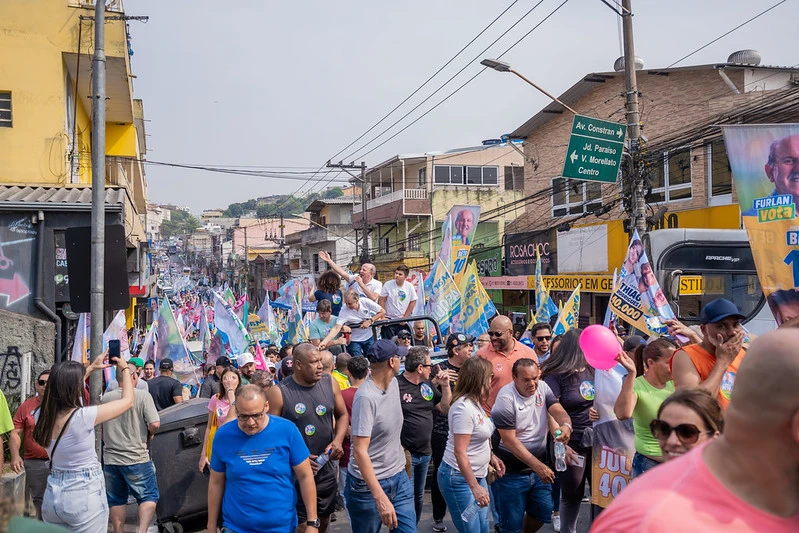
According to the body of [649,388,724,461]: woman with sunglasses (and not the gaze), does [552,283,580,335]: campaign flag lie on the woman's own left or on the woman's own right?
on the woman's own right

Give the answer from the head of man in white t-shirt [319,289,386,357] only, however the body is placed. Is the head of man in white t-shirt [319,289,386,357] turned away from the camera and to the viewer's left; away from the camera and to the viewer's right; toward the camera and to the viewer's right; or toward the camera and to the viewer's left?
toward the camera and to the viewer's left

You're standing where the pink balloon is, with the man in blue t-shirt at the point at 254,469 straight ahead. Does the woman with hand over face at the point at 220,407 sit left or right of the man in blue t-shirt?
right

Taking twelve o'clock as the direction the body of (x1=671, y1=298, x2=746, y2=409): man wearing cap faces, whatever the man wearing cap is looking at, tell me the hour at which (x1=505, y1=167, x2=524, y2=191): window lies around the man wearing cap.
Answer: The window is roughly at 7 o'clock from the man wearing cap.

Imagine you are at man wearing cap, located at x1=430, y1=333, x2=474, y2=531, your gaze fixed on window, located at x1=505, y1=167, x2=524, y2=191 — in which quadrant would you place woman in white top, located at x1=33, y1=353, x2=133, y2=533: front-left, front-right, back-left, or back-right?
back-left

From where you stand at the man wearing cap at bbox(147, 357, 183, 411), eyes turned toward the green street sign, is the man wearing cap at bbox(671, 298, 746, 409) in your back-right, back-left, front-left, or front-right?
front-right

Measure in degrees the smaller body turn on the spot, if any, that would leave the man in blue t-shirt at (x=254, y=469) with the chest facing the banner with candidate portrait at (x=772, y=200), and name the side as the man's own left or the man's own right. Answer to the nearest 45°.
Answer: approximately 90° to the man's own left

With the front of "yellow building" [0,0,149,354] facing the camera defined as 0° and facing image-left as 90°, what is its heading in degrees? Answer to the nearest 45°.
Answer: approximately 270°

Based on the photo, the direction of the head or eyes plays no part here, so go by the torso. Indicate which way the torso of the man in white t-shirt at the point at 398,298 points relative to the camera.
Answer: toward the camera

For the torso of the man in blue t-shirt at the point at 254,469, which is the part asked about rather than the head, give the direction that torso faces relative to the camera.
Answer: toward the camera

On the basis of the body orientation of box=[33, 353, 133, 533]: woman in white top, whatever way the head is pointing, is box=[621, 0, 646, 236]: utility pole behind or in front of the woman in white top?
in front

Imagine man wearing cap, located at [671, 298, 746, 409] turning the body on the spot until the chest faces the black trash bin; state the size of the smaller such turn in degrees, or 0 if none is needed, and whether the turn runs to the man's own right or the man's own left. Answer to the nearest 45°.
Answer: approximately 135° to the man's own right

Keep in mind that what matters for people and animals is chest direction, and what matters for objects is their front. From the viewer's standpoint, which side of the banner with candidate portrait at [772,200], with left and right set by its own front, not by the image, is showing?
front

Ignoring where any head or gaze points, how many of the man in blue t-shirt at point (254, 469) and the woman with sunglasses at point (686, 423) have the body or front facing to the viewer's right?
0
